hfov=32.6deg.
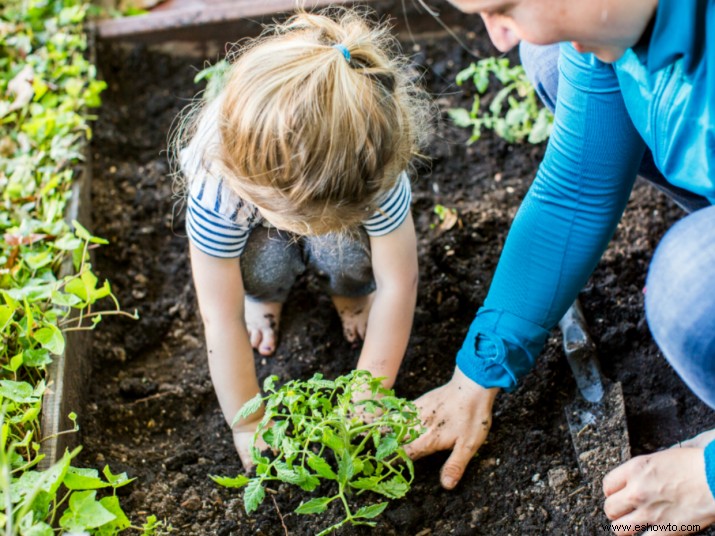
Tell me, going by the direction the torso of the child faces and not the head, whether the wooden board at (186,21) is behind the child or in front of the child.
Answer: behind

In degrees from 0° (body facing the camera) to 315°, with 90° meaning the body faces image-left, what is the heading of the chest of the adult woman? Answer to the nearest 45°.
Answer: approximately 45°

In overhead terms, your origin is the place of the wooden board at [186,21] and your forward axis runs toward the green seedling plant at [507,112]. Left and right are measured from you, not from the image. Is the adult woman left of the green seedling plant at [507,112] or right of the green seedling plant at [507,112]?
right

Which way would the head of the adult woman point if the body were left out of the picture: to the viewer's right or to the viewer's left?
to the viewer's left

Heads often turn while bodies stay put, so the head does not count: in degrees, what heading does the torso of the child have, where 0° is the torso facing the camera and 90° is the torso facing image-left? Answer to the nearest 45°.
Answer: approximately 0°
